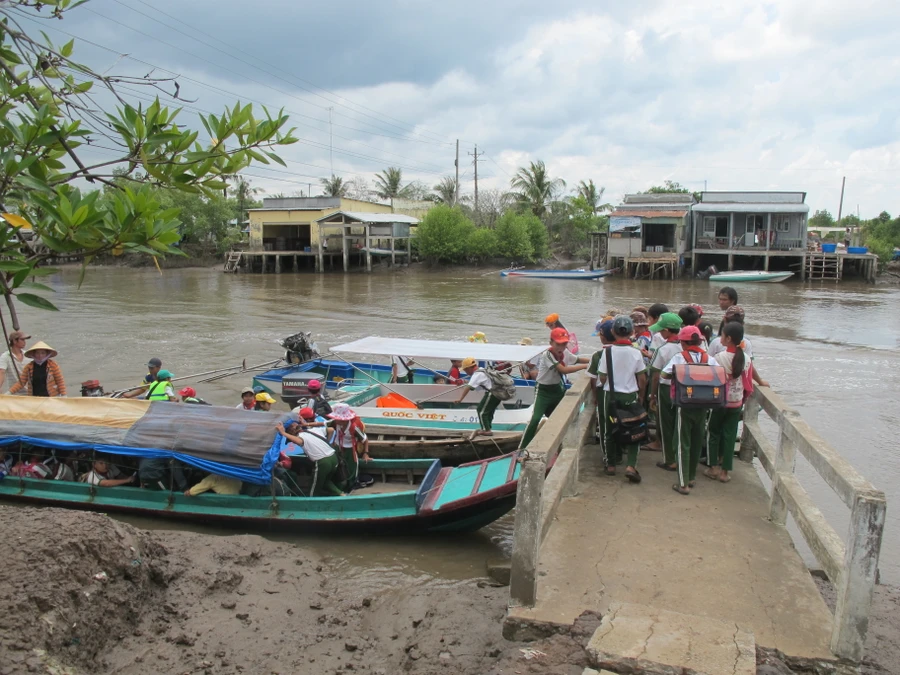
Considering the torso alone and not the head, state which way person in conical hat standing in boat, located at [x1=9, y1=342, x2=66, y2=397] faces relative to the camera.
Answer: toward the camera

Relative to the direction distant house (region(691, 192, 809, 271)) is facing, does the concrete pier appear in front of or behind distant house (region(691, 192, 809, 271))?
in front

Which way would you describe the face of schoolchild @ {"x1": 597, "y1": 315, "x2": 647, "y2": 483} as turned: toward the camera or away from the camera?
away from the camera

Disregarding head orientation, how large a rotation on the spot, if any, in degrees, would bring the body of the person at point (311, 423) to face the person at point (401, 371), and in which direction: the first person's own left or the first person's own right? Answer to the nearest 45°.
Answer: approximately 90° to the first person's own right

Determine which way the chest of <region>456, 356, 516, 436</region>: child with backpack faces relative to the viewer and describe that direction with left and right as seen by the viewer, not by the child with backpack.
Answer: facing to the left of the viewer

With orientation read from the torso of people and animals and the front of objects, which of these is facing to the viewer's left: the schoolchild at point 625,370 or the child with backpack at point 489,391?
the child with backpack

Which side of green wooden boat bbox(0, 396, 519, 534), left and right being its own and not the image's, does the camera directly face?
right

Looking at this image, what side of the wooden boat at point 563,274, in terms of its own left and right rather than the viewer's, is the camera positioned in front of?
right

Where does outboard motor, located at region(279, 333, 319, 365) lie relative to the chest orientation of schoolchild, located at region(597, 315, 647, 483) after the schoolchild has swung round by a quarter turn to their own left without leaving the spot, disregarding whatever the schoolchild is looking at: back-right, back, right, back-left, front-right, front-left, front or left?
front-right

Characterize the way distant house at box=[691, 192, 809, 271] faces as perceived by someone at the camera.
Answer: facing the viewer

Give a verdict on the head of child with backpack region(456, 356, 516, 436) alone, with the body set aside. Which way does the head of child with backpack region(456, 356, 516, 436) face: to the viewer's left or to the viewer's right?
to the viewer's left

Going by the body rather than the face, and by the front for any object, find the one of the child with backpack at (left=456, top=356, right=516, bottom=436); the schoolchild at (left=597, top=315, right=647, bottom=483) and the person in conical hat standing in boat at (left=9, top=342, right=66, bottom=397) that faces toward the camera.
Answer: the person in conical hat standing in boat

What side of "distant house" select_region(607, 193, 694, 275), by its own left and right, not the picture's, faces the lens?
front

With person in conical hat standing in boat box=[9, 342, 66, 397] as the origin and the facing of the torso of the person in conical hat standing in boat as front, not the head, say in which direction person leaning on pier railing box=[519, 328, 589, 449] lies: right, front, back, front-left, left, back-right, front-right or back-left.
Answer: front-left
